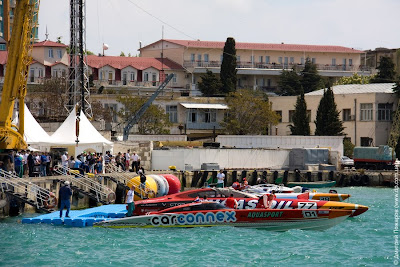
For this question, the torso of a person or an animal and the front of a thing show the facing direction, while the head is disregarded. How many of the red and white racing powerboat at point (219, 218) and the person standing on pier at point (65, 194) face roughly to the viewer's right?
1

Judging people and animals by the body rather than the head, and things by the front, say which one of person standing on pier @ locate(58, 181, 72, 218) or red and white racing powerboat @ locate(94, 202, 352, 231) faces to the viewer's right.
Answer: the red and white racing powerboat

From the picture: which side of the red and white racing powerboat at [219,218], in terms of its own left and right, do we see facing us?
right

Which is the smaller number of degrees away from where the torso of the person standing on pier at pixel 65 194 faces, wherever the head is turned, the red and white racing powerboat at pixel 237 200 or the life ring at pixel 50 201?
the life ring

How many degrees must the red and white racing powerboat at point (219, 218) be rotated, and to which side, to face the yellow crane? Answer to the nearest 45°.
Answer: approximately 135° to its left
